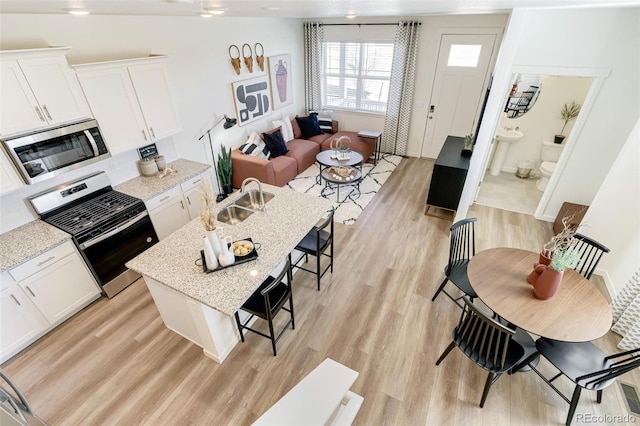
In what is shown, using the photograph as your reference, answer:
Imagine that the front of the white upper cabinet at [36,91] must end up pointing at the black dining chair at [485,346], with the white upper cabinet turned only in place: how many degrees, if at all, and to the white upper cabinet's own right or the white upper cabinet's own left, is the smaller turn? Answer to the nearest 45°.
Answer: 0° — it already faces it

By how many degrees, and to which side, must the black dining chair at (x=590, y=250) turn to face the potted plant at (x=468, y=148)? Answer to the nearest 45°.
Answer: approximately 90° to its right

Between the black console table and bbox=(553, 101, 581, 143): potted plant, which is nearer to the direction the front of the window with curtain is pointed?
the black console table

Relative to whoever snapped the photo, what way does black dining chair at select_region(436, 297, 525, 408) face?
facing away from the viewer and to the right of the viewer

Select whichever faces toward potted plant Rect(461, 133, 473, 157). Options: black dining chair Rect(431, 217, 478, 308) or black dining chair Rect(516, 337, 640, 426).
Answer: black dining chair Rect(516, 337, 640, 426)

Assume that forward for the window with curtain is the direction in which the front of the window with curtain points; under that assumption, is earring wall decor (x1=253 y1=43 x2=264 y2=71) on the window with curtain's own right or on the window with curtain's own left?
on the window with curtain's own right

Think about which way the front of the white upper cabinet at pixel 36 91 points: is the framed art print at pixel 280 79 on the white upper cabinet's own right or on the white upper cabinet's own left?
on the white upper cabinet's own left

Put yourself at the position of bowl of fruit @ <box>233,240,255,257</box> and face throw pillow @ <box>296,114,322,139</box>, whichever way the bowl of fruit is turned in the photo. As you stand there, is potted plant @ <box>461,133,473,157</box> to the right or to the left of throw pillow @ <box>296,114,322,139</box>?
right
